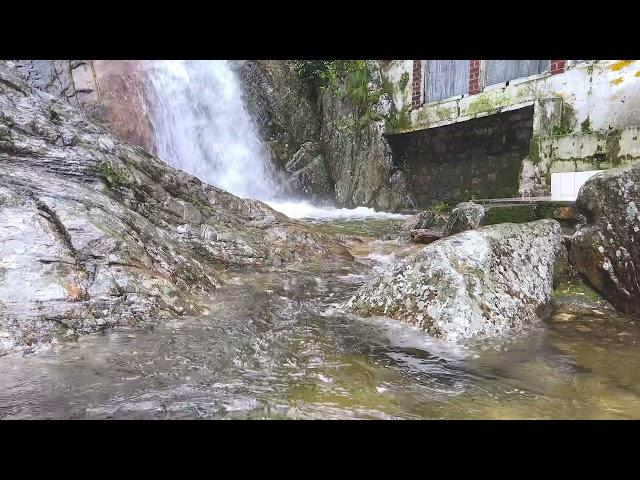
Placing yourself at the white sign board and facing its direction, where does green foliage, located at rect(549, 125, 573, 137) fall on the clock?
The green foliage is roughly at 6 o'clock from the white sign board.

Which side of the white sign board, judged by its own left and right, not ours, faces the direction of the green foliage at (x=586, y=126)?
back

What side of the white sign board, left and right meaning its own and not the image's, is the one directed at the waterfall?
right

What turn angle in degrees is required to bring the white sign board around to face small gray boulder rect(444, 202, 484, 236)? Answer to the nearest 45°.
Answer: approximately 45° to its right

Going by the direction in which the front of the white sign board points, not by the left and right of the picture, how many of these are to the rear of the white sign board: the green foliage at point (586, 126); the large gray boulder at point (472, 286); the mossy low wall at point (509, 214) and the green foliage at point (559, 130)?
2

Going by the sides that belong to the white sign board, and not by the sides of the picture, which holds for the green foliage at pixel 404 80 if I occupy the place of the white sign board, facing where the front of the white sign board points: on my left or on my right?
on my right

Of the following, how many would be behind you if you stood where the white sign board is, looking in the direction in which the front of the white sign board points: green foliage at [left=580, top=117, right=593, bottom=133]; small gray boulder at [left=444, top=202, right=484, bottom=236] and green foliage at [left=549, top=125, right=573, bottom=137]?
2

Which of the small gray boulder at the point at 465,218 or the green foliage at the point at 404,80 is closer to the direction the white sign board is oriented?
the small gray boulder

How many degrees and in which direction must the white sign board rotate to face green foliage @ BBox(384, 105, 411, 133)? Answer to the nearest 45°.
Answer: approximately 135° to its right

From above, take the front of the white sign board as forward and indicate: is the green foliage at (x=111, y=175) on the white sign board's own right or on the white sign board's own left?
on the white sign board's own right

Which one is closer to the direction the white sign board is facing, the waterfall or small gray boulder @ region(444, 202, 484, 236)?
the small gray boulder

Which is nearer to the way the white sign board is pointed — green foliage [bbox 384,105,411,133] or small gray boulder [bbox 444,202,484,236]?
the small gray boulder

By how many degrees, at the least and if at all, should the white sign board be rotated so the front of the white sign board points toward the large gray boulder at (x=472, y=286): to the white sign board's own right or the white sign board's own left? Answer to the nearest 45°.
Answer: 0° — it already faces it

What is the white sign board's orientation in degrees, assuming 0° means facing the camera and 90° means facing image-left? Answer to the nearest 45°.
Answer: approximately 0°

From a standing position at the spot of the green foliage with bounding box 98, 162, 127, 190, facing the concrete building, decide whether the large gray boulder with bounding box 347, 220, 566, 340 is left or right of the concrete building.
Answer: right

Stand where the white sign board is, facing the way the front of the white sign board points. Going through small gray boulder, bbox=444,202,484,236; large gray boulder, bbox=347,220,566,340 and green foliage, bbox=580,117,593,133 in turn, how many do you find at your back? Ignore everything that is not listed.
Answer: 1

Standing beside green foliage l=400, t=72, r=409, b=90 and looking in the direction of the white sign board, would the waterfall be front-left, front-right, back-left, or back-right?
back-right
